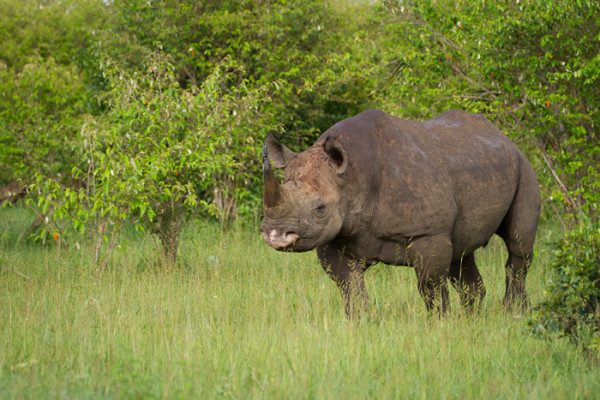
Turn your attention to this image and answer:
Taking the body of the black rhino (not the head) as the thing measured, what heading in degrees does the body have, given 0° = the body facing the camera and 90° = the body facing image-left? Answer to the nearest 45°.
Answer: approximately 45°

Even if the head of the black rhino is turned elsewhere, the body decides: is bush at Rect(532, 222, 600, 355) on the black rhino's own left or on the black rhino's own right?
on the black rhino's own left
